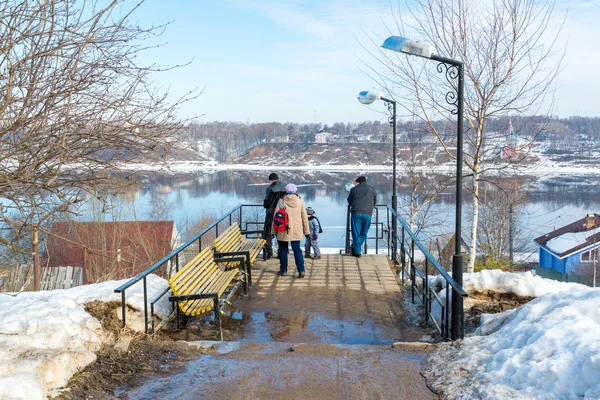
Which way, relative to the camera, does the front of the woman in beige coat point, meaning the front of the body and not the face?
away from the camera

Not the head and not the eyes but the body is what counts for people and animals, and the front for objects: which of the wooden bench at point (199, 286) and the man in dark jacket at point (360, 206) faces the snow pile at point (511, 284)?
the wooden bench

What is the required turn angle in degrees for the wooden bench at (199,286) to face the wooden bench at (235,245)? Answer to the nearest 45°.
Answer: approximately 90° to its left

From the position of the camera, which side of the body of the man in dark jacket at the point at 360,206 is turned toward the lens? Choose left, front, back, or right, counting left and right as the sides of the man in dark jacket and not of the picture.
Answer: back

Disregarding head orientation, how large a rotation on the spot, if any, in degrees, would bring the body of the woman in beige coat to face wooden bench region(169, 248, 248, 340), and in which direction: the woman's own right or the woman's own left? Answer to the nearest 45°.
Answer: approximately 135° to the woman's own left

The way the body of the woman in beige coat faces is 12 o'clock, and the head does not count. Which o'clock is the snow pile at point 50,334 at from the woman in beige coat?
The snow pile is roughly at 7 o'clock from the woman in beige coat.

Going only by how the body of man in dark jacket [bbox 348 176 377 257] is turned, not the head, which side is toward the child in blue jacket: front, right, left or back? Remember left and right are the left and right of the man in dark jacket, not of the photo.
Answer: left

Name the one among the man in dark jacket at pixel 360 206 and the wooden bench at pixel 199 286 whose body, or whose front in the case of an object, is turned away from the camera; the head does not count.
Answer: the man in dark jacket

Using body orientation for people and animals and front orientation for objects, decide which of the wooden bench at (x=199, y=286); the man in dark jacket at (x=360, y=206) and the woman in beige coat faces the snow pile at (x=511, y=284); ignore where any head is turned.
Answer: the wooden bench

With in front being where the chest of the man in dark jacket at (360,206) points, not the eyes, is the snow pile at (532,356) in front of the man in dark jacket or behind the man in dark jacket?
behind

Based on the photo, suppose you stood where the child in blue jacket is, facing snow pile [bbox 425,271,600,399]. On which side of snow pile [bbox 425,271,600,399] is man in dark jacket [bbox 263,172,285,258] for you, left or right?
right

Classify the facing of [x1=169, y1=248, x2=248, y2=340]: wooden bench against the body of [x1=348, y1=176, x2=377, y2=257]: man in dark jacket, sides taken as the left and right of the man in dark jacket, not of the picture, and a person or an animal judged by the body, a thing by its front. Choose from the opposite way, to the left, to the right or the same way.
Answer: to the right

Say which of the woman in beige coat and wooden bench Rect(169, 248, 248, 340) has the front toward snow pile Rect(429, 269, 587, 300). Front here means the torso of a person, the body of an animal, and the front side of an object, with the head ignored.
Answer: the wooden bench

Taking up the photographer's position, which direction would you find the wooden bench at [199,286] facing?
facing to the right of the viewer
